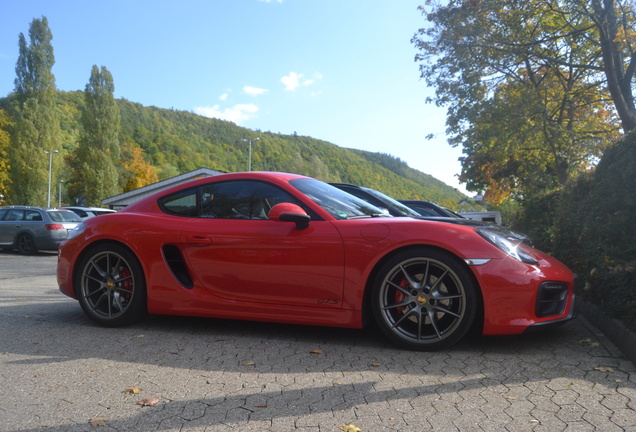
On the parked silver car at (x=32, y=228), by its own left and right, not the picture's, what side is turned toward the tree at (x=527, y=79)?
back

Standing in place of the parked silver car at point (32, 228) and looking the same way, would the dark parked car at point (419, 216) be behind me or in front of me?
behind

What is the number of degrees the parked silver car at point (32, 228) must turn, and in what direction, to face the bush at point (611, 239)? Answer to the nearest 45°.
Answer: approximately 135° to its left

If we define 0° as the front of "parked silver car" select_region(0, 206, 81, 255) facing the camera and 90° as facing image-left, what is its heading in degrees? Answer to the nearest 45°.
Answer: approximately 135°

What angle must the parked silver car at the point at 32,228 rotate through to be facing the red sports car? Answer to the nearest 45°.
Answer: approximately 135° to its left

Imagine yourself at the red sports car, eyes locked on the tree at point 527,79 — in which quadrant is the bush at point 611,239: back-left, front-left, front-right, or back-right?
front-right

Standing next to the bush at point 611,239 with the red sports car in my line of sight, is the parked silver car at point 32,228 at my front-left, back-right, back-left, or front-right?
front-right
